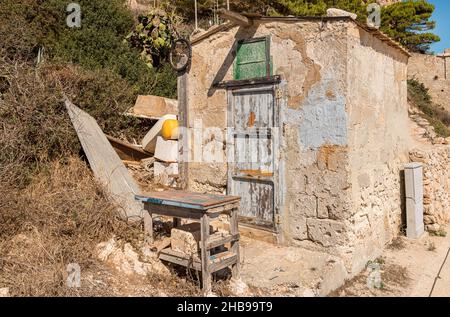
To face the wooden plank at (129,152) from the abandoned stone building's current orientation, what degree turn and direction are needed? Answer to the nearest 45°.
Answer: approximately 90° to its right

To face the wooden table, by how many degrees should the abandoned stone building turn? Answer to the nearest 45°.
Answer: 0° — it already faces it

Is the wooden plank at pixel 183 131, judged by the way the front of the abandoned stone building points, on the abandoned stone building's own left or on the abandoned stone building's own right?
on the abandoned stone building's own right

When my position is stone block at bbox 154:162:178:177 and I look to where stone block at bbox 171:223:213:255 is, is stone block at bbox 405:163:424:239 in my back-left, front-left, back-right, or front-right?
front-left

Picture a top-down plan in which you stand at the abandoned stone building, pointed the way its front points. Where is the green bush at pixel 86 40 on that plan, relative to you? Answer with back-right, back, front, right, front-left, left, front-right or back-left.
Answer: right

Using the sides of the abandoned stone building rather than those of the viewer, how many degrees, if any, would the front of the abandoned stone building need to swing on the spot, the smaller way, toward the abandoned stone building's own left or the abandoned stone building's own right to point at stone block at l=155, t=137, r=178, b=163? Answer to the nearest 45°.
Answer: approximately 90° to the abandoned stone building's own right

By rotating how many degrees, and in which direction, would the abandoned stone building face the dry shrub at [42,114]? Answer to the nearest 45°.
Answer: approximately 45° to its right

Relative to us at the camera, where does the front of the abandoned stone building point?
facing the viewer and to the left of the viewer

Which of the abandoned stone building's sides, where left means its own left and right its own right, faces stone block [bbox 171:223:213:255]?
front

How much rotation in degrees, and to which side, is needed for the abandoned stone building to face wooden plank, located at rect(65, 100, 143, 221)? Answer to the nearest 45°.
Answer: approximately 45° to its right

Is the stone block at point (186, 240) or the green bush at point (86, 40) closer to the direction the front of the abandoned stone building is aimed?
the stone block

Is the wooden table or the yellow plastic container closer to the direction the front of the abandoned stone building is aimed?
the wooden table
